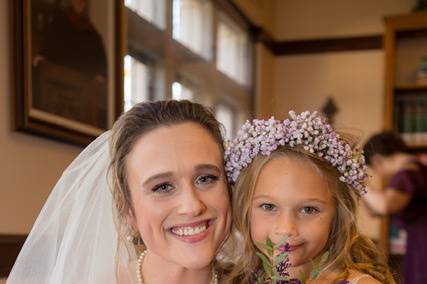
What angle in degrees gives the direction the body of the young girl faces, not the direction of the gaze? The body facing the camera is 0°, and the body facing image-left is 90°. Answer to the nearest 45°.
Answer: approximately 0°

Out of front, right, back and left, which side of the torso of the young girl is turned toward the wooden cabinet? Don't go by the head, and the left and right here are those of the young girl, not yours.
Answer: back

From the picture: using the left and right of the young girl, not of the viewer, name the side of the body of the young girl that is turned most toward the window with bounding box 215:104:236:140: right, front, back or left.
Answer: back

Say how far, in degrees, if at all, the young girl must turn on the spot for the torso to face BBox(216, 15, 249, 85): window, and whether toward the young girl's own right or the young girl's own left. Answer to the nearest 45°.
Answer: approximately 180°

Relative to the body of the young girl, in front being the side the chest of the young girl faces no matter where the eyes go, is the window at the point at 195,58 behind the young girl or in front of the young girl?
behind
